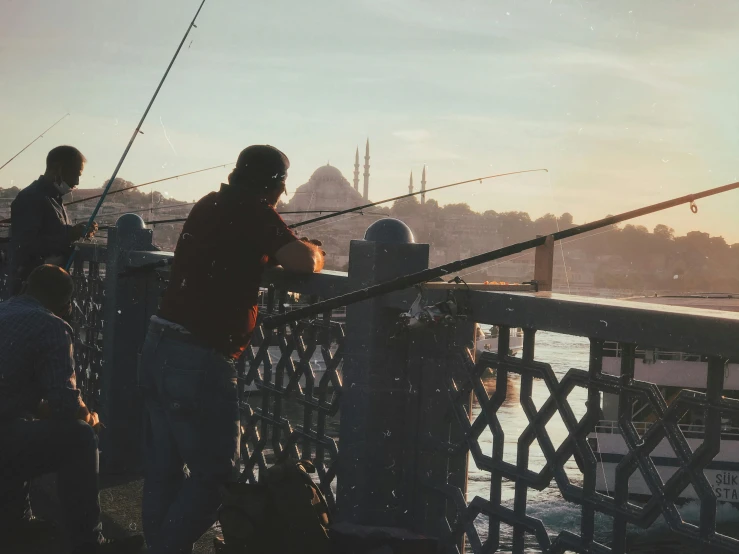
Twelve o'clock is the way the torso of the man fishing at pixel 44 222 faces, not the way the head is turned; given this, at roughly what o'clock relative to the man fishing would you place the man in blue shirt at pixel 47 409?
The man in blue shirt is roughly at 3 o'clock from the man fishing.

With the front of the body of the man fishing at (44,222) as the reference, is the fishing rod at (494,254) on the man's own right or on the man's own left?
on the man's own right

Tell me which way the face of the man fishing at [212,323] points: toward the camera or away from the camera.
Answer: away from the camera

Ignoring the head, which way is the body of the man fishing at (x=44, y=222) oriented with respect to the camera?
to the viewer's right

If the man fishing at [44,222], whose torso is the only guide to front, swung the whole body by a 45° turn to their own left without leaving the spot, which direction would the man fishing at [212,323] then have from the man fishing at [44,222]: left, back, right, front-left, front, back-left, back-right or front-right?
back-right

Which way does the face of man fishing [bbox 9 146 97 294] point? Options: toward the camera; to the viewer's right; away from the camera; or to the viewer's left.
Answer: to the viewer's right

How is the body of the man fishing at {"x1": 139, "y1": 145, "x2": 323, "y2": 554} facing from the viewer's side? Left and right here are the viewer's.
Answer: facing away from the viewer and to the right of the viewer
